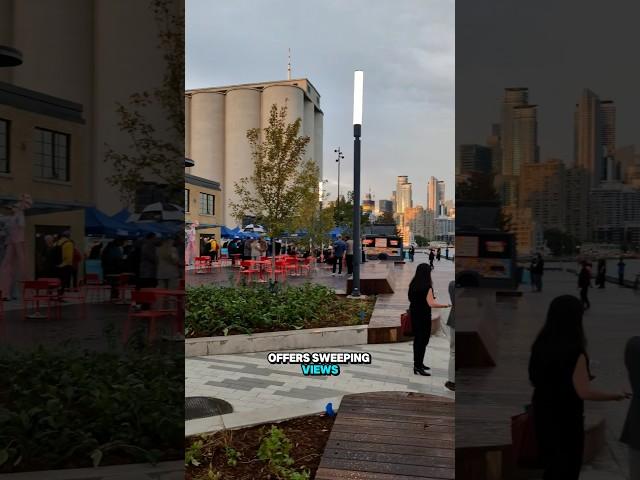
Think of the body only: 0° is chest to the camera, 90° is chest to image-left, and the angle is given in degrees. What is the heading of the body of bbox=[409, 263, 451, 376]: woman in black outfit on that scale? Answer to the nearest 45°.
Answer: approximately 225°
